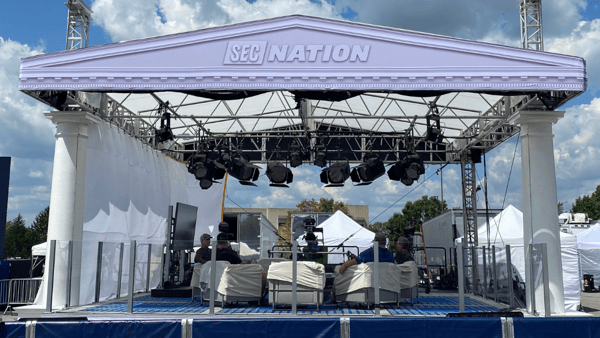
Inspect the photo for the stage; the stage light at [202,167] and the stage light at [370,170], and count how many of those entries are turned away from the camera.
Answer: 0

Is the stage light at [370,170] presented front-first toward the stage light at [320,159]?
no

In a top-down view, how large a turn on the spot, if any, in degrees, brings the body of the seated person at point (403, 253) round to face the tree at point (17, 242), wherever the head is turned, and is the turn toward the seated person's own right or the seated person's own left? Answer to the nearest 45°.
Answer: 0° — they already face it

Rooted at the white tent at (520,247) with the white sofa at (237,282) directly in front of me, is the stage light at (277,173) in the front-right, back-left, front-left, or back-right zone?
front-right

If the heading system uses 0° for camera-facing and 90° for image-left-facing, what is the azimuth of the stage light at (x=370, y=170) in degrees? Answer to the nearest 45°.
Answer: approximately 45°

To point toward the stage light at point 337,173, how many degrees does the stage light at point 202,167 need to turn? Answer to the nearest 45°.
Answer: approximately 45° to its left

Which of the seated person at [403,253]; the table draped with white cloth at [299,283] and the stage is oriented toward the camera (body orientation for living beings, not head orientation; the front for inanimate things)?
the stage

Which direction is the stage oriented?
toward the camera

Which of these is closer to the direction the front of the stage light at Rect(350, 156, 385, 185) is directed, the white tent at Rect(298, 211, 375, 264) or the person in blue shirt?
the person in blue shirt

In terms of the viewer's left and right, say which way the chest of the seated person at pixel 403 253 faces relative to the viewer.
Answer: facing away from the viewer and to the left of the viewer

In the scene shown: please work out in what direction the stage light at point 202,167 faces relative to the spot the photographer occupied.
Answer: facing the viewer and to the right of the viewer
